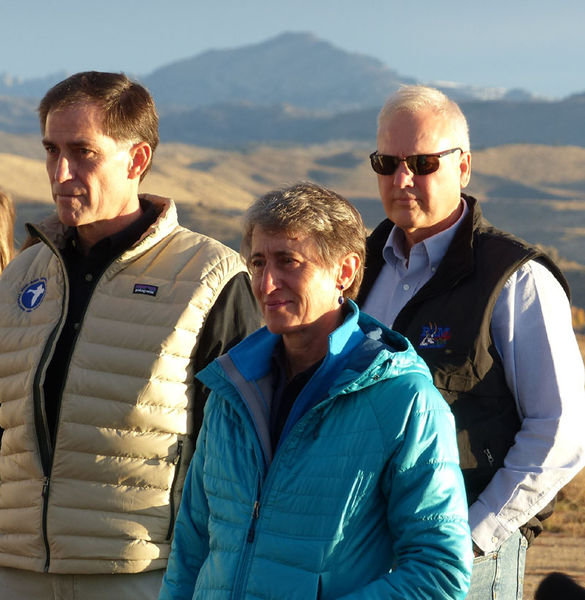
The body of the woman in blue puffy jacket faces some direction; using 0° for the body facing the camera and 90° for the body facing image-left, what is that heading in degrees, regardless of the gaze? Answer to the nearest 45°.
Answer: approximately 45°

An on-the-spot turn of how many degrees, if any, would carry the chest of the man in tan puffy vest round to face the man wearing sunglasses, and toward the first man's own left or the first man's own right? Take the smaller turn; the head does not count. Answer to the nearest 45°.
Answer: approximately 135° to the first man's own left

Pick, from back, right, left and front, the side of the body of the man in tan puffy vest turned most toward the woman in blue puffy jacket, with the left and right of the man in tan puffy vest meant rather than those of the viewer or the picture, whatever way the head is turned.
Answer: left

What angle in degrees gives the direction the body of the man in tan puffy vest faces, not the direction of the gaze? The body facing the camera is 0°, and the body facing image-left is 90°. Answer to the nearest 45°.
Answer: approximately 45°

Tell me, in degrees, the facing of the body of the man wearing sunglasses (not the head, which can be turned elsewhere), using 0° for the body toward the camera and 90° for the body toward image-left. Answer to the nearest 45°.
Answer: approximately 45°

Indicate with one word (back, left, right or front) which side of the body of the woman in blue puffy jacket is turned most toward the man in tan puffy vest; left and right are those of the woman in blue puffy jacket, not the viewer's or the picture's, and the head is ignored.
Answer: right

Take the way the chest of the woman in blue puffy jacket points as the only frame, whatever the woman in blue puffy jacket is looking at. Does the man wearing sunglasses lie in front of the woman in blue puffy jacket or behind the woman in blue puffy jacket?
behind

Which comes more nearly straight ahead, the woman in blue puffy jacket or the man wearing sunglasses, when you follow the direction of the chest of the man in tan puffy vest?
the woman in blue puffy jacket

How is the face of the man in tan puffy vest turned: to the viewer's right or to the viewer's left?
to the viewer's left
